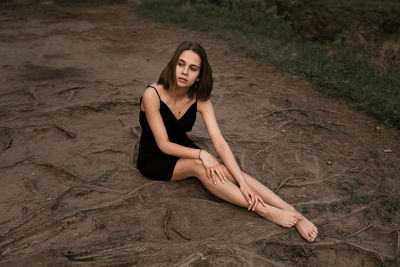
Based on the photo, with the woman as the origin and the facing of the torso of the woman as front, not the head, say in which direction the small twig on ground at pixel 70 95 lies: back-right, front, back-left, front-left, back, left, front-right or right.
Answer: back

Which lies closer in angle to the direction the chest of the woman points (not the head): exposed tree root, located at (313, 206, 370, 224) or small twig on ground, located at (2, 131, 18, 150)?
the exposed tree root

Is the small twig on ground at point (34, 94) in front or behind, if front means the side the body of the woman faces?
behind

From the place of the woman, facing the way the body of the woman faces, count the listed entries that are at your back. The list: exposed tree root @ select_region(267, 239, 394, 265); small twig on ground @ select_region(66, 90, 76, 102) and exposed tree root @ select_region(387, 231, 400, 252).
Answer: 1

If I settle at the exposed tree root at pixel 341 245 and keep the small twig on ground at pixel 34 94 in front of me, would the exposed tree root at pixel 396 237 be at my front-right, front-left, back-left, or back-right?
back-right

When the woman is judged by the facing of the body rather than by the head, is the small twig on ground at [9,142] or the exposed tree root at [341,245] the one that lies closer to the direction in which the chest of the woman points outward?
the exposed tree root

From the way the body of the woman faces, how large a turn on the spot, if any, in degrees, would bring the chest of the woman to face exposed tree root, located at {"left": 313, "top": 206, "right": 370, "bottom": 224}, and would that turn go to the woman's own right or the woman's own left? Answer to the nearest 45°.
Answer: approximately 45° to the woman's own left

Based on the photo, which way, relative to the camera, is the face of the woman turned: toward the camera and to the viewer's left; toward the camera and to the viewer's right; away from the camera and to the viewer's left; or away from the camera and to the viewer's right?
toward the camera and to the viewer's left

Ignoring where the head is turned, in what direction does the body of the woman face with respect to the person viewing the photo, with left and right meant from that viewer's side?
facing the viewer and to the right of the viewer

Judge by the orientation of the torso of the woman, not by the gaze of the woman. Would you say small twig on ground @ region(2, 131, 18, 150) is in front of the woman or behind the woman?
behind
